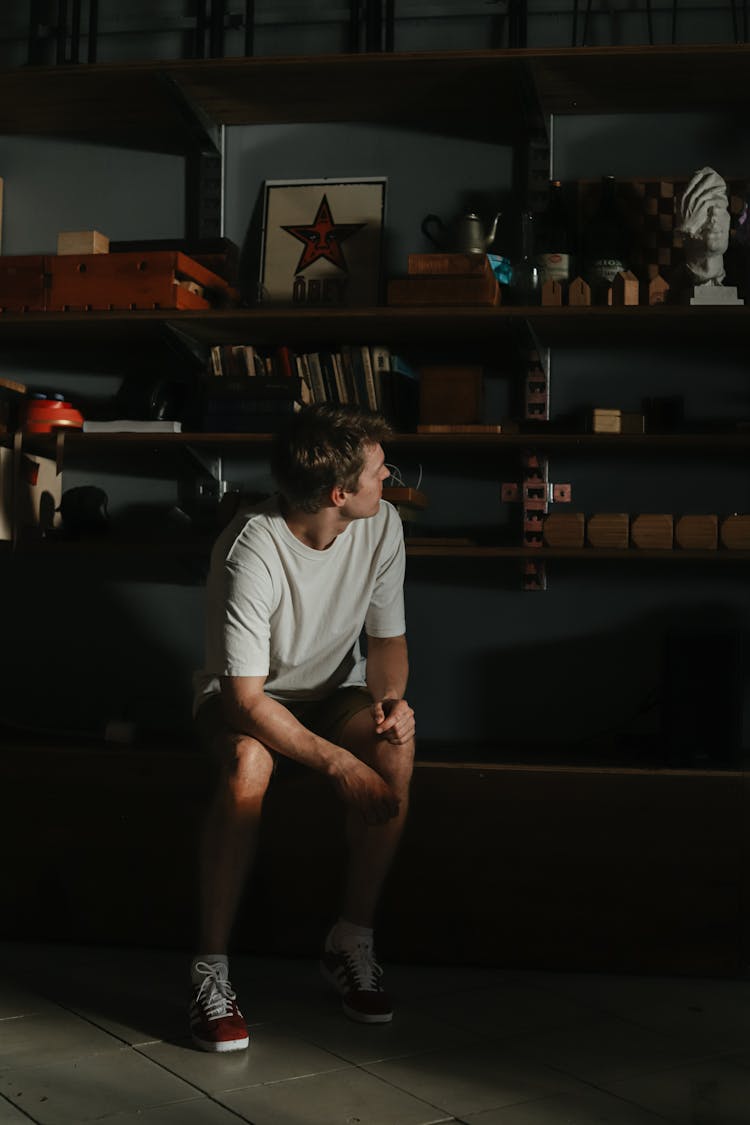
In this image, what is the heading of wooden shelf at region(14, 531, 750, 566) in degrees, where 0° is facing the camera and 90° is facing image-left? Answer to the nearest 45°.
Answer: approximately 0°

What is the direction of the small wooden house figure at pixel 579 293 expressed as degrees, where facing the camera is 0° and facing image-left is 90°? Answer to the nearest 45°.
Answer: approximately 0°

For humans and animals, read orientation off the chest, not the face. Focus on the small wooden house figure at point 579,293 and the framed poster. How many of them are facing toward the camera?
2

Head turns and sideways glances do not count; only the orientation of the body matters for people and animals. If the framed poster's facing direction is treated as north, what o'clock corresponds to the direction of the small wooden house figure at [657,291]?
The small wooden house figure is roughly at 10 o'clock from the framed poster.
